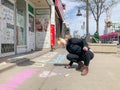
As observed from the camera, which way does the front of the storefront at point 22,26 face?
facing the viewer and to the right of the viewer

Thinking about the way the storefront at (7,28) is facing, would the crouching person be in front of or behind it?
in front

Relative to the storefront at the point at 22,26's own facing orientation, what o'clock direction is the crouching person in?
The crouching person is roughly at 1 o'clock from the storefront.
